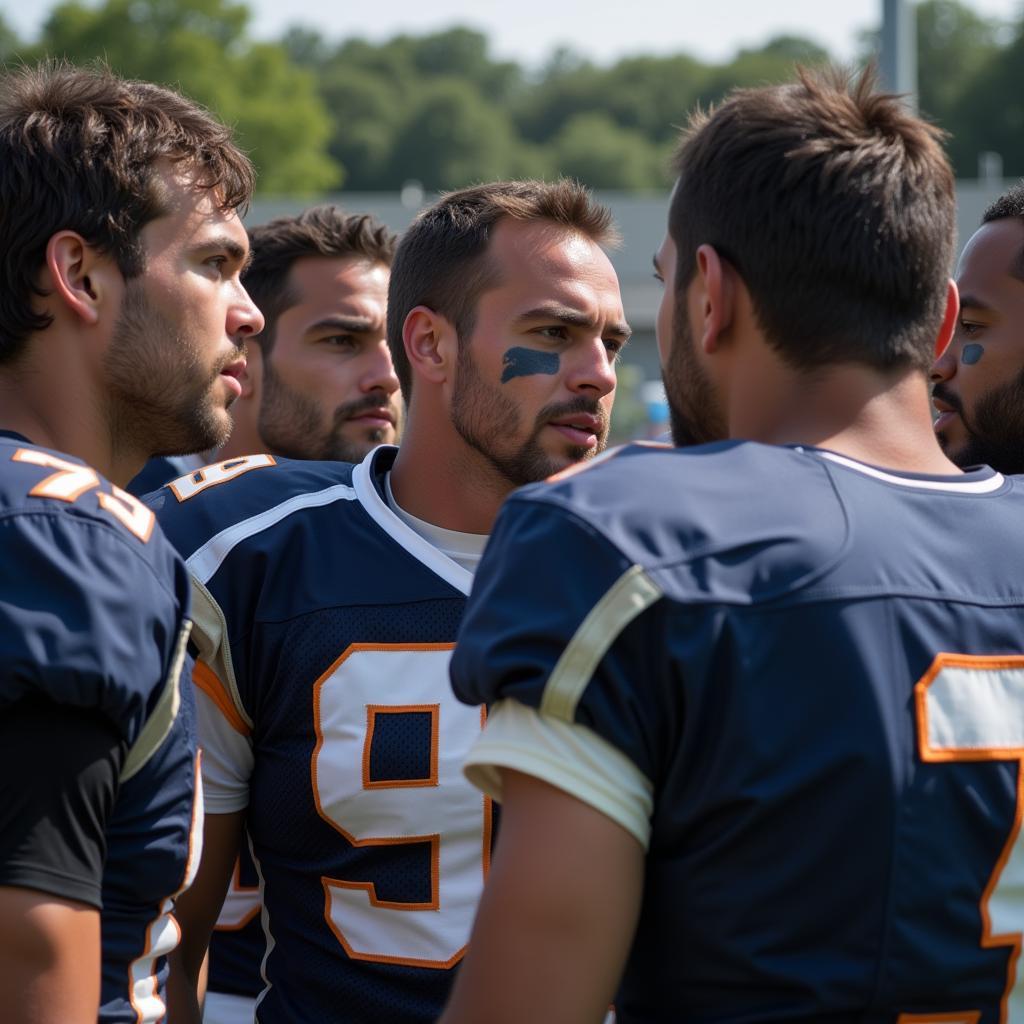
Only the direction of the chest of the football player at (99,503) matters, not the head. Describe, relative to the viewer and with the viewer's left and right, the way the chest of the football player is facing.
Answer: facing to the right of the viewer

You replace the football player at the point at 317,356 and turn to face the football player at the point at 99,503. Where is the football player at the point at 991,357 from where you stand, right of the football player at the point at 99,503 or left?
left

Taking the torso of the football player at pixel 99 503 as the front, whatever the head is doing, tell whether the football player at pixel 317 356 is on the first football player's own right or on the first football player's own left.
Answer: on the first football player's own left

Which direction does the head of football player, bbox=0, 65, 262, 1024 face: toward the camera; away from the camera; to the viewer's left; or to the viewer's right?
to the viewer's right

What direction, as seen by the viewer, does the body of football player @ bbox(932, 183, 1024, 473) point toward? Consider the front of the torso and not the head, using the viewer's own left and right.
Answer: facing to the left of the viewer

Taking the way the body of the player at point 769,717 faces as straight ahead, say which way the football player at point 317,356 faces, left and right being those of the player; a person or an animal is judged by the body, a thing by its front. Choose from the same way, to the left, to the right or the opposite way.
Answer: the opposite way

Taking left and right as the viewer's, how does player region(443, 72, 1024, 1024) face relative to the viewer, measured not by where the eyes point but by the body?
facing away from the viewer and to the left of the viewer

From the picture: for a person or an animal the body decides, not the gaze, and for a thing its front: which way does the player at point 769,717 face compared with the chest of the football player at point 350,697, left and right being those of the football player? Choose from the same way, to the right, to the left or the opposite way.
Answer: the opposite way

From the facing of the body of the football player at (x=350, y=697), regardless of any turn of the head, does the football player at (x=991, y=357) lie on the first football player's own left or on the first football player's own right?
on the first football player's own left
